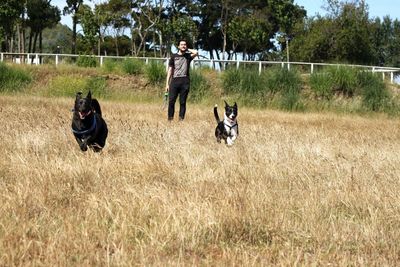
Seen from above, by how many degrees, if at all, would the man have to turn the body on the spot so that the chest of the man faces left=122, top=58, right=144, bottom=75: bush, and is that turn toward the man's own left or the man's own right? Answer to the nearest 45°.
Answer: approximately 180°

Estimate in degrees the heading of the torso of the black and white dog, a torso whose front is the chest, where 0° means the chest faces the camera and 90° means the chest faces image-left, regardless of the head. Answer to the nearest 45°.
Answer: approximately 315°

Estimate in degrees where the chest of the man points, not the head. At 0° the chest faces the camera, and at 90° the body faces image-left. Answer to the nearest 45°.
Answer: approximately 0°
